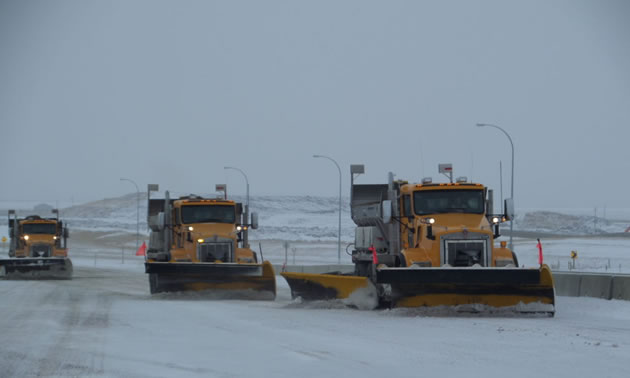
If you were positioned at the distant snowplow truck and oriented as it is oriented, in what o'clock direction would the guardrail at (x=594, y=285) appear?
The guardrail is roughly at 11 o'clock from the distant snowplow truck.

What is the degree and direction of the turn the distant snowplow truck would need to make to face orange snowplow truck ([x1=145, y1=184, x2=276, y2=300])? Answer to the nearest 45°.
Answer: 0° — it already faces it

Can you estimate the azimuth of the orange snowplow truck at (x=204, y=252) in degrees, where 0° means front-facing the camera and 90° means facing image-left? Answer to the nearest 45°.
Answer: approximately 0°

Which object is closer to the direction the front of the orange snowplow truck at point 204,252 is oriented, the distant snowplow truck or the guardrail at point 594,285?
the guardrail

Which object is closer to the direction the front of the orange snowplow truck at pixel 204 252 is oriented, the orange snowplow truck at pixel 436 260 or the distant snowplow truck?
the orange snowplow truck

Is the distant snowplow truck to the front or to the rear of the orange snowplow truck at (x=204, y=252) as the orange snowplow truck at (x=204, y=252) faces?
to the rear
